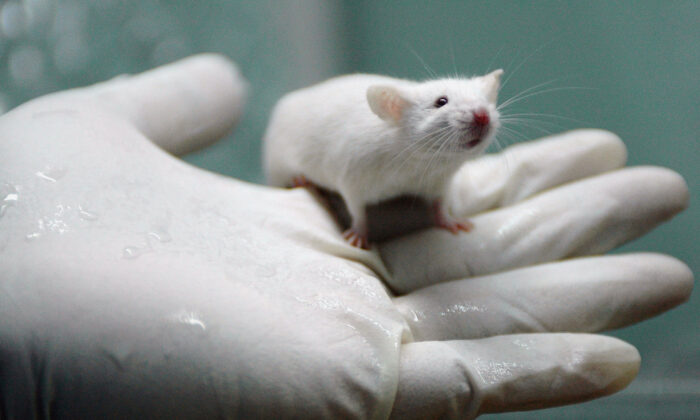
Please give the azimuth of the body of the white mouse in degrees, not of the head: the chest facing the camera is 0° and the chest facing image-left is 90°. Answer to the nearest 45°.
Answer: approximately 315°
